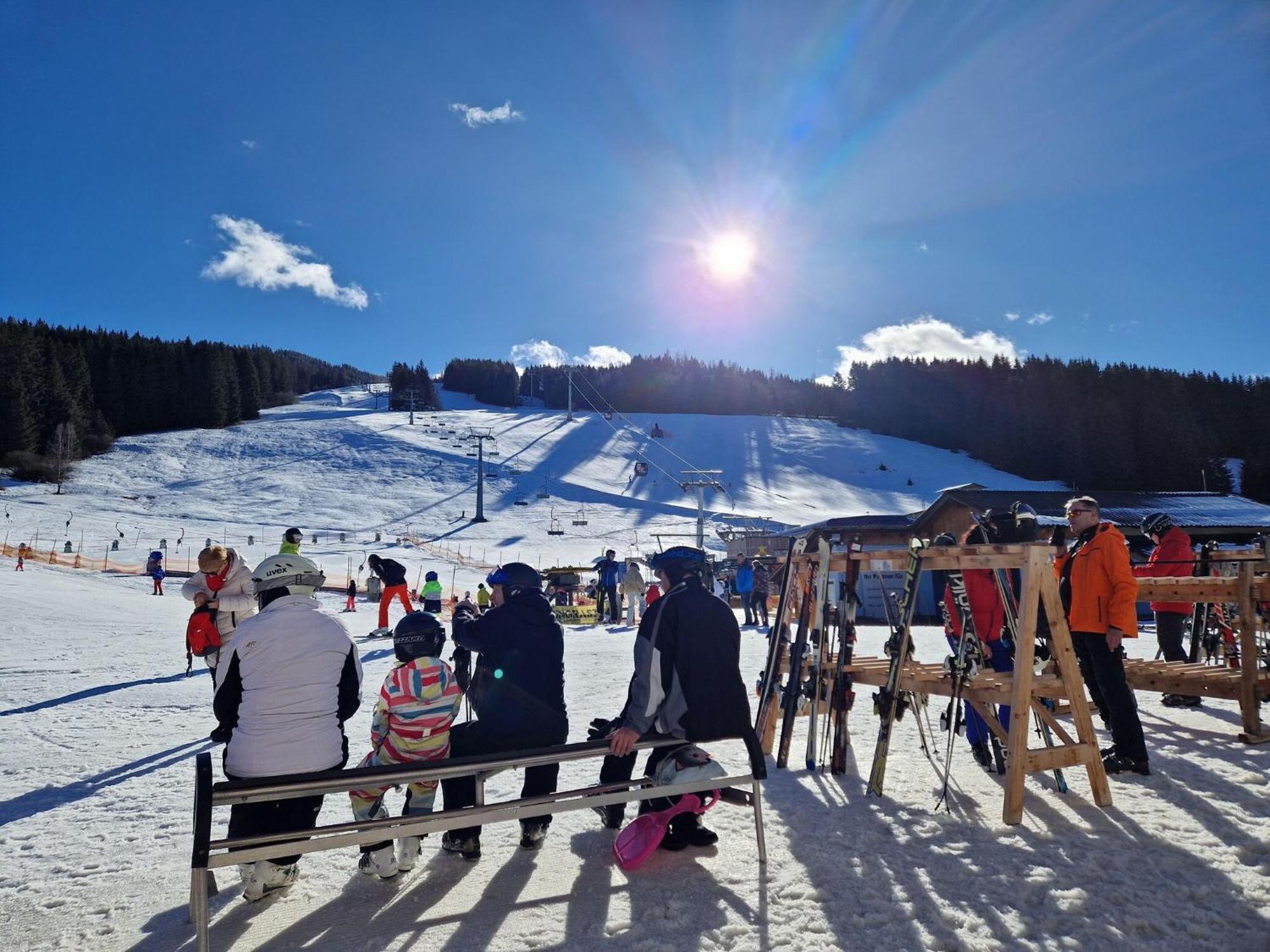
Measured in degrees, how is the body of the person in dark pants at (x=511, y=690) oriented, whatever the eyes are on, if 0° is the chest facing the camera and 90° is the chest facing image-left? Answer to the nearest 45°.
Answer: approximately 135°

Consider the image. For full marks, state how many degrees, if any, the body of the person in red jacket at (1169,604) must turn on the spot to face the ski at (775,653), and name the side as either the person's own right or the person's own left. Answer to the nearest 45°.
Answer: approximately 45° to the person's own left

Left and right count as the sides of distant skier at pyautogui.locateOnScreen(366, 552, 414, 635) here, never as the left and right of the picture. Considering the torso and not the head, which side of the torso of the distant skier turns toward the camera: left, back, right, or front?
left

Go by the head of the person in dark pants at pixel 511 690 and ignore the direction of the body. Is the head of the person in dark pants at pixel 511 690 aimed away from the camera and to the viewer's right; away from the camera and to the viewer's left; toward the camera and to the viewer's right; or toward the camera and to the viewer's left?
away from the camera and to the viewer's left

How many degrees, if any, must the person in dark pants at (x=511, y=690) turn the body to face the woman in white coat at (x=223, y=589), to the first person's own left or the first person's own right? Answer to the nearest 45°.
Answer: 0° — they already face them

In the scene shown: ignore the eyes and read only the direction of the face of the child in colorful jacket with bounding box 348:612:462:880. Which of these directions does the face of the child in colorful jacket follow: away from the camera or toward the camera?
away from the camera
